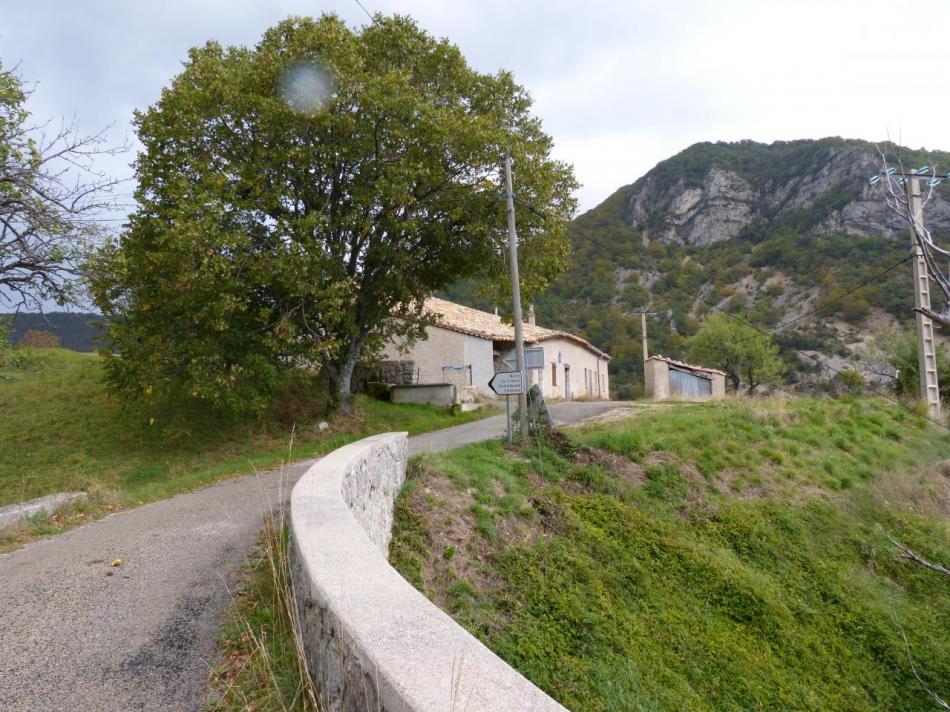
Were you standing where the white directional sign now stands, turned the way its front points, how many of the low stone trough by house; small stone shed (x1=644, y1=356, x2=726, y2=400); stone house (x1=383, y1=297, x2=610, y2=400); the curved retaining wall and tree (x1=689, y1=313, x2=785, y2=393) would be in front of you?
1

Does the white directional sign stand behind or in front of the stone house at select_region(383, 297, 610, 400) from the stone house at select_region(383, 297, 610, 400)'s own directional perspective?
in front

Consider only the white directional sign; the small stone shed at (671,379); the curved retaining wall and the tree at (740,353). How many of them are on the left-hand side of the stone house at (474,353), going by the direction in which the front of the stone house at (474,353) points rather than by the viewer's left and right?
2

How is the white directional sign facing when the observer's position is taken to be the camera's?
facing the viewer

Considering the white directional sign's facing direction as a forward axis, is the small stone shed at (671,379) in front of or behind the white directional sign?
behind

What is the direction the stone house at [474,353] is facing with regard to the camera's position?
facing the viewer and to the right of the viewer

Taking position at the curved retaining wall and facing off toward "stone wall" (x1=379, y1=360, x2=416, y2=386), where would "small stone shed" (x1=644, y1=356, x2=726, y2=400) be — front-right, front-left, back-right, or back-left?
front-right

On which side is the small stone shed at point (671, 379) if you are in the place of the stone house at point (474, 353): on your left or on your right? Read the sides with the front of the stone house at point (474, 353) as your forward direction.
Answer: on your left

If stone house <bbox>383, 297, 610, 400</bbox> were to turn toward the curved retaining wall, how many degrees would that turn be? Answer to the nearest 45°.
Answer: approximately 45° to its right

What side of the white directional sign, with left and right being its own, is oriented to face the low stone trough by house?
back

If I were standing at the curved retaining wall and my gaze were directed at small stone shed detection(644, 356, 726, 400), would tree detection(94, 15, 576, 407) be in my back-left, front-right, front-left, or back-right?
front-left

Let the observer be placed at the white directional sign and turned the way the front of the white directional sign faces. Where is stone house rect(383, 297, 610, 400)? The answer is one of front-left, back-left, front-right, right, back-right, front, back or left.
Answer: back

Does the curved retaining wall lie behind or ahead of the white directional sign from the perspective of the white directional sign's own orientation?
ahead

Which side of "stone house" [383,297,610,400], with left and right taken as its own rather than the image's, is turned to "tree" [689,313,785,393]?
left
